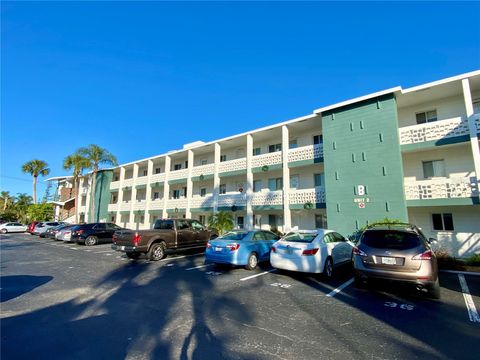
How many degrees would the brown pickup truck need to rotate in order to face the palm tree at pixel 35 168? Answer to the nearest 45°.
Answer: approximately 90° to its left

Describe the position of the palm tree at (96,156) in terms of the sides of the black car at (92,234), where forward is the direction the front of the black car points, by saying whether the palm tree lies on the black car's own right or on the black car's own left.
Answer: on the black car's own left

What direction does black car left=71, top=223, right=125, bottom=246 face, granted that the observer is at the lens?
facing away from the viewer and to the right of the viewer

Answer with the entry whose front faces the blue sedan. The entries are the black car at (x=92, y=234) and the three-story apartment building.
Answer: the three-story apartment building

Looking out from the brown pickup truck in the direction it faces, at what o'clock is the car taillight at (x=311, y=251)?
The car taillight is roughly at 3 o'clock from the brown pickup truck.

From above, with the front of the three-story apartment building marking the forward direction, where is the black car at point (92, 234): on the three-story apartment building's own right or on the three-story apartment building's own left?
on the three-story apartment building's own right

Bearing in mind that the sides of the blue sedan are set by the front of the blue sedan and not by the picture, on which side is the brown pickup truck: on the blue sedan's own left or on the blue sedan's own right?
on the blue sedan's own left

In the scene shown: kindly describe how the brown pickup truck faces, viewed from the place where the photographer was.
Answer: facing away from the viewer and to the right of the viewer

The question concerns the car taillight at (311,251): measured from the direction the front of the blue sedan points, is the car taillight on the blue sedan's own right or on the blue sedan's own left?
on the blue sedan's own right

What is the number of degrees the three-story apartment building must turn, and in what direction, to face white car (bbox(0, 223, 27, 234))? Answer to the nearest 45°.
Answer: approximately 45° to its right
